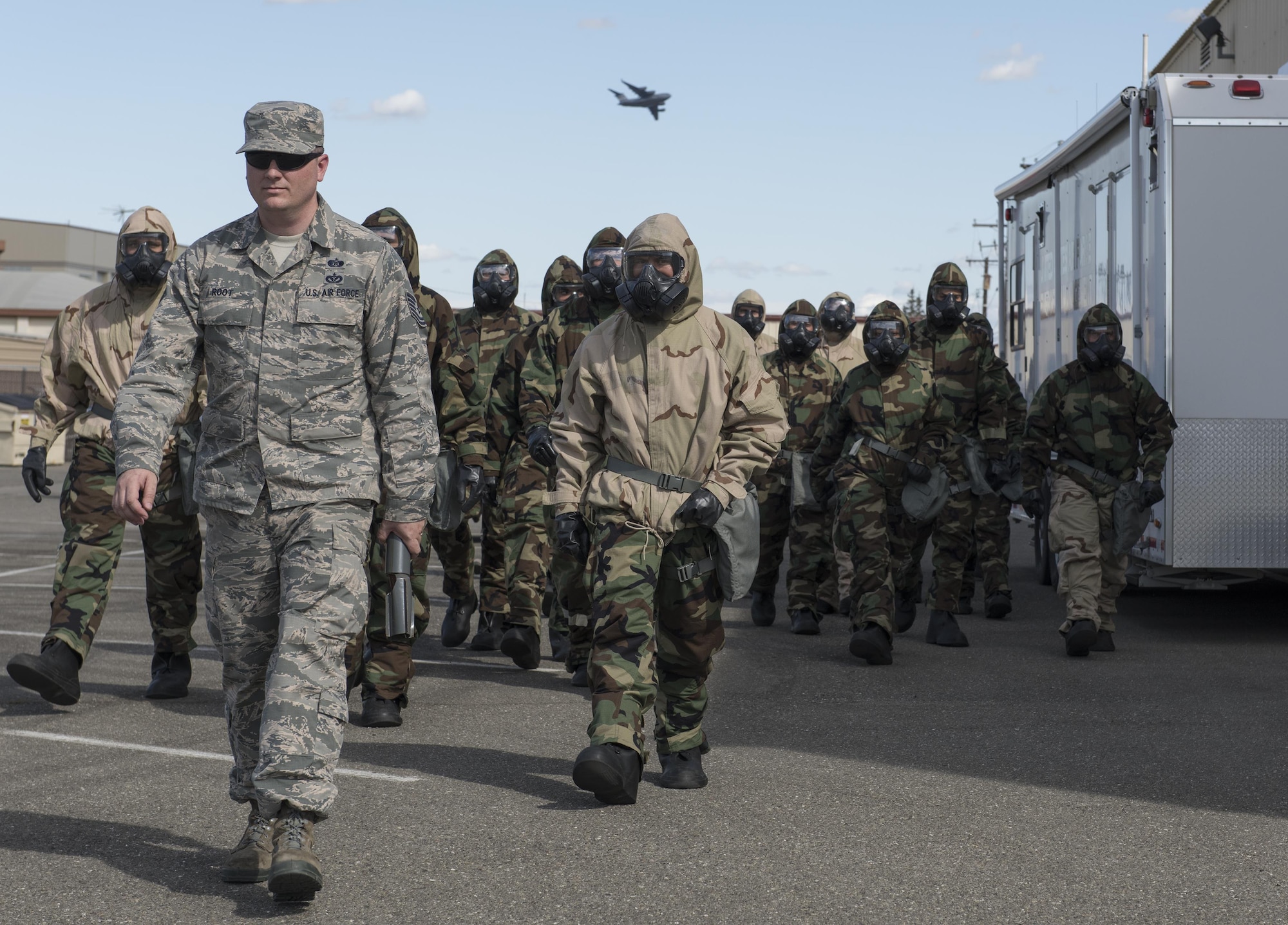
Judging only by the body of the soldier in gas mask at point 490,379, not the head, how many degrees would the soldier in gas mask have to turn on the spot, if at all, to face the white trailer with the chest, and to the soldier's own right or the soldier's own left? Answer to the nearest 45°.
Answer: approximately 90° to the soldier's own left

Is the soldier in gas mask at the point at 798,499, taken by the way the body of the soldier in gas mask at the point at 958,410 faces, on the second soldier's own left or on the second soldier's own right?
on the second soldier's own right

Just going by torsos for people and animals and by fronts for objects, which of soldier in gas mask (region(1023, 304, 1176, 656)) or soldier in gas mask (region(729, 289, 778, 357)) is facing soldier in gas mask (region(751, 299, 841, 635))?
soldier in gas mask (region(729, 289, 778, 357))

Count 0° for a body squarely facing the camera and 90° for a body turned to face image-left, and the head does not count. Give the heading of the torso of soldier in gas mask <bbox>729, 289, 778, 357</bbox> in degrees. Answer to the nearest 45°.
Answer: approximately 0°

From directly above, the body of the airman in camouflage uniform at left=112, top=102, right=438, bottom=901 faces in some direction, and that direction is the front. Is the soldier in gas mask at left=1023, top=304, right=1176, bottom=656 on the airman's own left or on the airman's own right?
on the airman's own left

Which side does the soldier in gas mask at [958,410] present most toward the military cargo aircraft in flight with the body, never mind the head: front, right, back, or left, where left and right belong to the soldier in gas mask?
back

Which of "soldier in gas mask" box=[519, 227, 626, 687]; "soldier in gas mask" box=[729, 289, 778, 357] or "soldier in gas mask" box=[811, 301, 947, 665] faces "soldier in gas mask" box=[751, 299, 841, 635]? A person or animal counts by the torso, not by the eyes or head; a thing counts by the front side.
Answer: "soldier in gas mask" box=[729, 289, 778, 357]

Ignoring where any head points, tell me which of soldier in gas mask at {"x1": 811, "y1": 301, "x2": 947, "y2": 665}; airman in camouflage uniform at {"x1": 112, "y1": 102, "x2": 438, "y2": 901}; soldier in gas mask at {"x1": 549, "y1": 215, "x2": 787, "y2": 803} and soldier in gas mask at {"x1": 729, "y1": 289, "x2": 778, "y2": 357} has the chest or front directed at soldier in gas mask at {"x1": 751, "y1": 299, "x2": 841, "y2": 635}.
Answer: soldier in gas mask at {"x1": 729, "y1": 289, "x2": 778, "y2": 357}

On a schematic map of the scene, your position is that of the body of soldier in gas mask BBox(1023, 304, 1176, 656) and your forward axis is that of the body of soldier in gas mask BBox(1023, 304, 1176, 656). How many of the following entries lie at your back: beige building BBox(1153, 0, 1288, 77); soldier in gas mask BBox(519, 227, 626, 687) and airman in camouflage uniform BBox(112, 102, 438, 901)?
1

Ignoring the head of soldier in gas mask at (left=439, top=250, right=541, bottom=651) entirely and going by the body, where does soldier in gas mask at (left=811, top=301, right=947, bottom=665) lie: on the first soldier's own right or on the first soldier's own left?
on the first soldier's own left

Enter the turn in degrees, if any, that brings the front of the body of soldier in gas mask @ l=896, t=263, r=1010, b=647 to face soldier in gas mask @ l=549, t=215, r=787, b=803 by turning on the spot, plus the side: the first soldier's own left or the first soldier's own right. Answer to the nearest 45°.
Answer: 0° — they already face them
